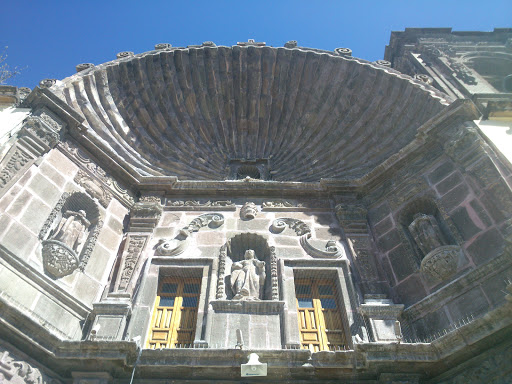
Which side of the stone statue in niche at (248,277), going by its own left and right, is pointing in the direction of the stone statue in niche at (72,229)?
right

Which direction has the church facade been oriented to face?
toward the camera

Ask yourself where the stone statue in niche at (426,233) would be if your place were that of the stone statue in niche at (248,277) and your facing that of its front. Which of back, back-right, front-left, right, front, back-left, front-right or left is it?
left

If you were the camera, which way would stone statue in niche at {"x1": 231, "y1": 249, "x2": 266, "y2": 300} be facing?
facing the viewer
